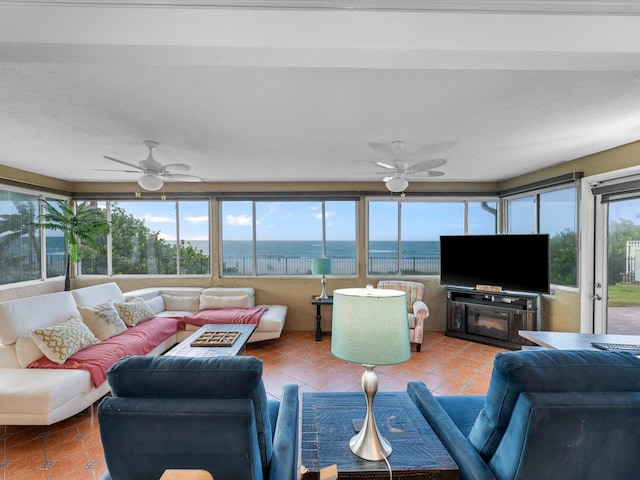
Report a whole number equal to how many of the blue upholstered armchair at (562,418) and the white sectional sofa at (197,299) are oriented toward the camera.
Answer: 1

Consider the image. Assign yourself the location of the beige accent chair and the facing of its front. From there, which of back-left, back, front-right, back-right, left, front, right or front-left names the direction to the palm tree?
front-right

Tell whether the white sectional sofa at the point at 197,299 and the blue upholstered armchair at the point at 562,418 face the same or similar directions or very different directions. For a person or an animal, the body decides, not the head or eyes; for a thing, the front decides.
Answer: very different directions

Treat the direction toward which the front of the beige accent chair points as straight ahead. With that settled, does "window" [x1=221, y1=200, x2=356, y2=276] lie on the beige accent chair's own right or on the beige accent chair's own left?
on the beige accent chair's own right

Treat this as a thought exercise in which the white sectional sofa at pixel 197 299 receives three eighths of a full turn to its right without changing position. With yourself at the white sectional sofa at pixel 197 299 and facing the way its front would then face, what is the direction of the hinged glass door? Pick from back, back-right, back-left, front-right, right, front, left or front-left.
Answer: back

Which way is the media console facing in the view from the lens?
facing the viewer and to the left of the viewer

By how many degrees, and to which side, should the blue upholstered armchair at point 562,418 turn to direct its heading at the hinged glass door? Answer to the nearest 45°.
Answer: approximately 45° to its right

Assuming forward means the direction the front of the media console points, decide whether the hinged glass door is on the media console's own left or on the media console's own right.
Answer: on the media console's own left

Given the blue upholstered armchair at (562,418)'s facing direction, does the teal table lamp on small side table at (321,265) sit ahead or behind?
ahead

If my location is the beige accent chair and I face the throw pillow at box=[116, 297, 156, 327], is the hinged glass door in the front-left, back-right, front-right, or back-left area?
back-left

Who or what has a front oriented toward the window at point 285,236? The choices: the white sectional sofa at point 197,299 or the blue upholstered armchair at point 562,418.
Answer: the blue upholstered armchair

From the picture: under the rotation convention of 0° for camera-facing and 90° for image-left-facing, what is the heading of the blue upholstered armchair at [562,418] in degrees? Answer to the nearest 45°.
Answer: approximately 135°

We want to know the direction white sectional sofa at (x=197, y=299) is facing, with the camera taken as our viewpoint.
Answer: facing the viewer
